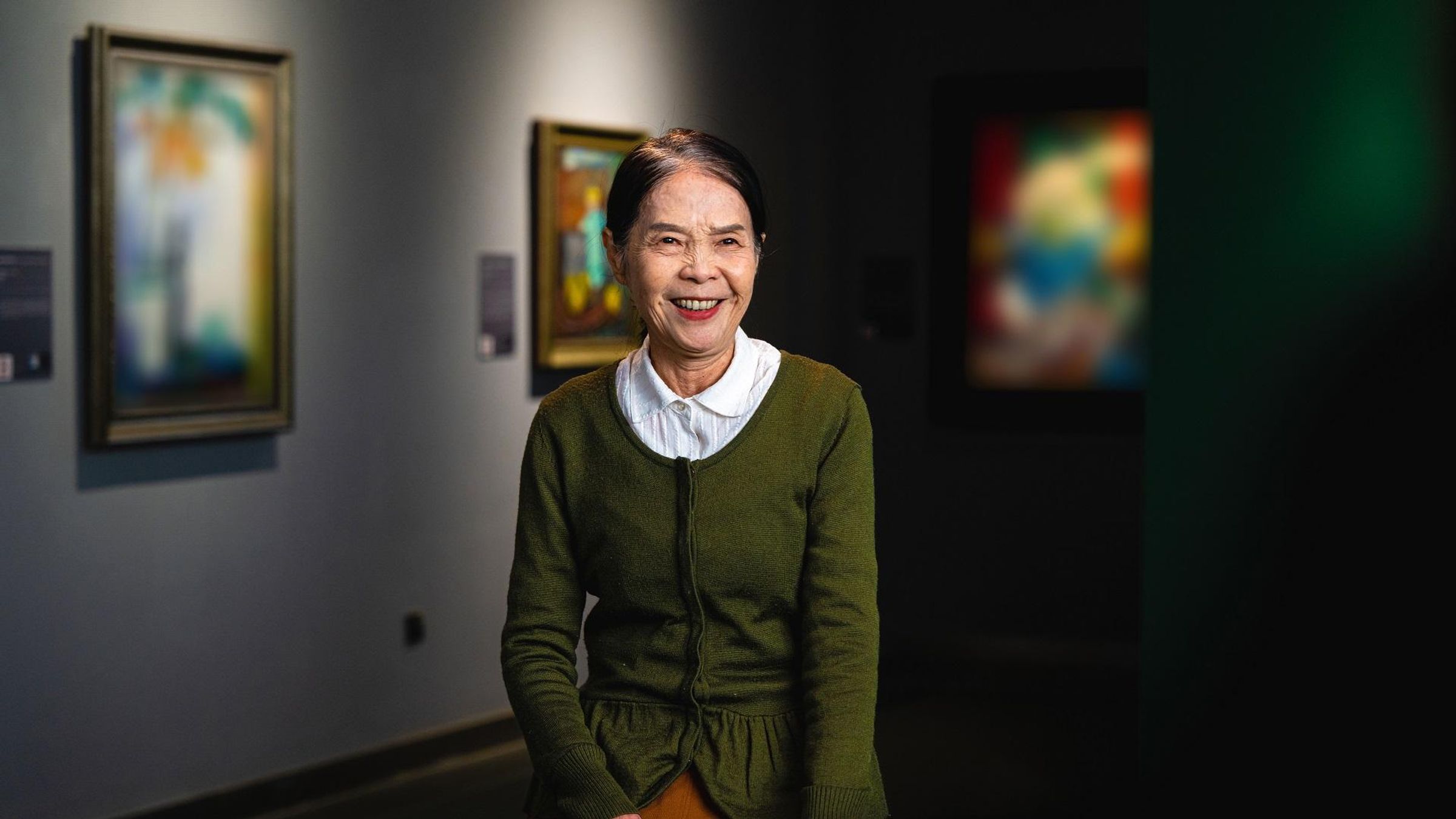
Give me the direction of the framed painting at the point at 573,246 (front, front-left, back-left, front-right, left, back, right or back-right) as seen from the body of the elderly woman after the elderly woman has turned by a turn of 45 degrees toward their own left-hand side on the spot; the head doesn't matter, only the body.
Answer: back-left

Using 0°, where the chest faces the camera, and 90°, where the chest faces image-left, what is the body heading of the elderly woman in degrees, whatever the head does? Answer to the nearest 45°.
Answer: approximately 0°

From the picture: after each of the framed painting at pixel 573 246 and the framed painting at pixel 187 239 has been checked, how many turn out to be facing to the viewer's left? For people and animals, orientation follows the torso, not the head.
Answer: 0

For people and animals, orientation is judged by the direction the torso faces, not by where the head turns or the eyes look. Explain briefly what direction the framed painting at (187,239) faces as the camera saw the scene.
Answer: facing the viewer and to the right of the viewer

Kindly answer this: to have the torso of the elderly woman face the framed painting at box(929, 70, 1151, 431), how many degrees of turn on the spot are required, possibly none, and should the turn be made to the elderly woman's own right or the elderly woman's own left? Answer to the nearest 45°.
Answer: approximately 180°

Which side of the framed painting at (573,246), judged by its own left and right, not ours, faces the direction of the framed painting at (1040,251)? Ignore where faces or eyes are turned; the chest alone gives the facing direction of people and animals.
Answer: left
